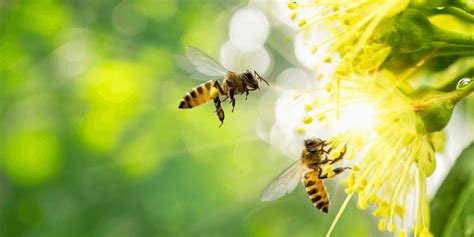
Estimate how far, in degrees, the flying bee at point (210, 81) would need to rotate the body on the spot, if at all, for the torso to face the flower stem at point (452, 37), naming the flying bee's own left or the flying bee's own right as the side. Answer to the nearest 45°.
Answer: approximately 45° to the flying bee's own right

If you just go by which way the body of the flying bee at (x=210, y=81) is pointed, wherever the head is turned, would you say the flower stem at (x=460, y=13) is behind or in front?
in front

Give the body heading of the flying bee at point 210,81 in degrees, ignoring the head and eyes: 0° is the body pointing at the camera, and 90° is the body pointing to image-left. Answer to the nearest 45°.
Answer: approximately 270°

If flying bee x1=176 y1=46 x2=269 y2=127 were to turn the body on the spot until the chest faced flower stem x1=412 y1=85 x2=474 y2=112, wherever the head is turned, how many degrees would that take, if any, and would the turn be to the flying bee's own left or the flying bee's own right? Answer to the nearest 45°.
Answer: approximately 45° to the flying bee's own right
